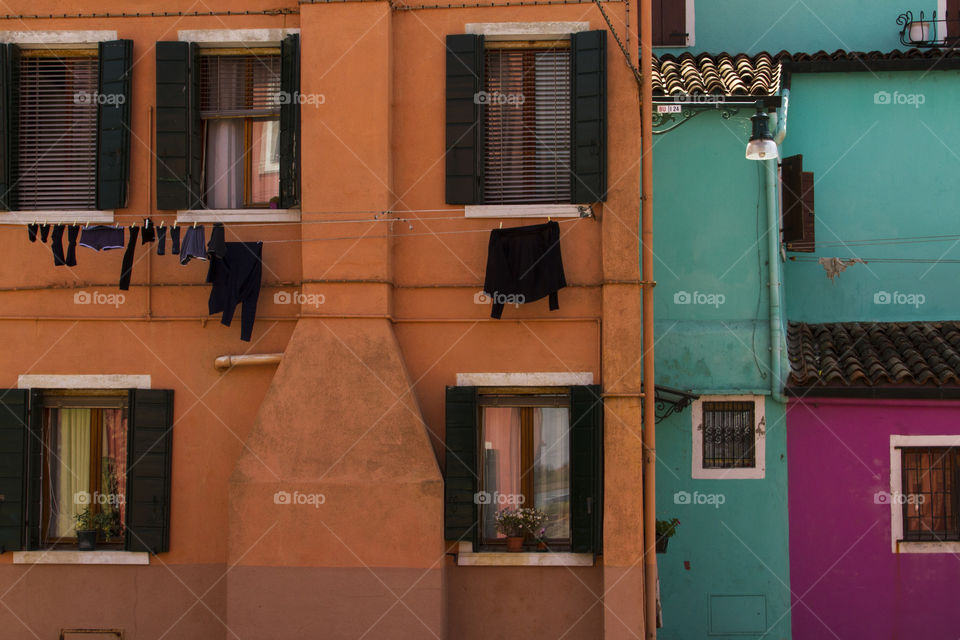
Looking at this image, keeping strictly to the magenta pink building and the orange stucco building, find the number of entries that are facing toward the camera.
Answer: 2

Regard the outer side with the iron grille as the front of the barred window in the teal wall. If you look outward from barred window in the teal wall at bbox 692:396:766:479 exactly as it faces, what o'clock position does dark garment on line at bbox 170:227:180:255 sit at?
The dark garment on line is roughly at 2 o'clock from the barred window in the teal wall.

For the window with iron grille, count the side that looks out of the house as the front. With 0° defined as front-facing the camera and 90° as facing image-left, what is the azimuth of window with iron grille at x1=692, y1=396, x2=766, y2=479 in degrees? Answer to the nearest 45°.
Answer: approximately 0°

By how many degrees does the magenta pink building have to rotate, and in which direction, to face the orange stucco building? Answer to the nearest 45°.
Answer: approximately 45° to its right

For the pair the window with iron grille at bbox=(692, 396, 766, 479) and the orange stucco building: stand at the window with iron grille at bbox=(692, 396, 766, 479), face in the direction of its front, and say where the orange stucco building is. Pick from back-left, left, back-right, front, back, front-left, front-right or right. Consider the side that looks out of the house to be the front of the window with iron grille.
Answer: front-right

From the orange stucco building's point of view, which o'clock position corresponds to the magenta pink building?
The magenta pink building is roughly at 9 o'clock from the orange stucco building.

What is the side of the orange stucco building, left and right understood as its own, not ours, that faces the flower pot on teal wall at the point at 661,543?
left

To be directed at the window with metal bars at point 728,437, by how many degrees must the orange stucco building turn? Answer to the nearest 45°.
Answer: approximately 90° to its left

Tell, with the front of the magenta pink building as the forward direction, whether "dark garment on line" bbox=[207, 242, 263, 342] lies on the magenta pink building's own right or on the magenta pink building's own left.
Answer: on the magenta pink building's own right

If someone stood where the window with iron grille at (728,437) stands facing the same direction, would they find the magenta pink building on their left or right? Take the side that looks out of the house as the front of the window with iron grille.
on their left

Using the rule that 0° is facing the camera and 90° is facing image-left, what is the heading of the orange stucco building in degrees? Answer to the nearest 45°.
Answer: approximately 0°
